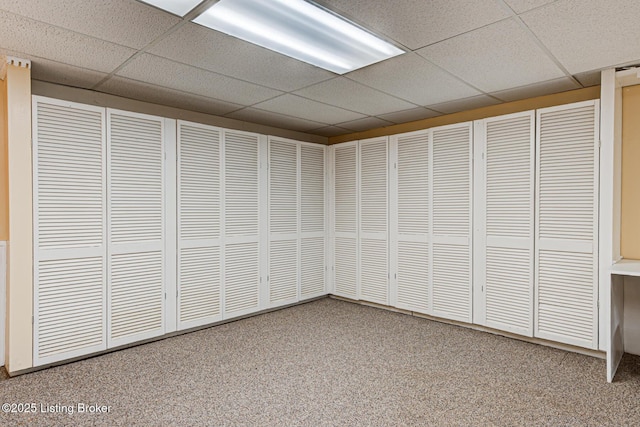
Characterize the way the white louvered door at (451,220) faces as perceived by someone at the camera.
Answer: facing the viewer and to the left of the viewer

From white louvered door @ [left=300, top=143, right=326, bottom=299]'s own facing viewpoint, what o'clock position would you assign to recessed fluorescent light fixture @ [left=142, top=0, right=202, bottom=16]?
The recessed fluorescent light fixture is roughly at 2 o'clock from the white louvered door.

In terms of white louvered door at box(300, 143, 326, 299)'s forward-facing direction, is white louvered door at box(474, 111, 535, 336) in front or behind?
in front

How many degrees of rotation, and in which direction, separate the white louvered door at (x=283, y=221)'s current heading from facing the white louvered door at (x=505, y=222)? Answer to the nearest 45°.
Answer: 0° — it already faces it

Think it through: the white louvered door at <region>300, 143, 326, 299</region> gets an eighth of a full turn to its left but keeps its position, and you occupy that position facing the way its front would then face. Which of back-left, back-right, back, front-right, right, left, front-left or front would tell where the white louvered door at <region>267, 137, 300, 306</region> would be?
back-right

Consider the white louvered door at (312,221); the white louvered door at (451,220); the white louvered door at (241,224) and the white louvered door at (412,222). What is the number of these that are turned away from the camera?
0

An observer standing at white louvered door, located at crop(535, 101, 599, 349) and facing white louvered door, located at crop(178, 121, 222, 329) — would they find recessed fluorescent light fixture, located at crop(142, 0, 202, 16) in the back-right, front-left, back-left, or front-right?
front-left

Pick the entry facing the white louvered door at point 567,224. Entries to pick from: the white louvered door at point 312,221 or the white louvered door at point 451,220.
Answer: the white louvered door at point 312,221

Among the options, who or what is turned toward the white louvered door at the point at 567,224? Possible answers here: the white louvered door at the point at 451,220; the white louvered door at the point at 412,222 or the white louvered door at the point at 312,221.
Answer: the white louvered door at the point at 312,221

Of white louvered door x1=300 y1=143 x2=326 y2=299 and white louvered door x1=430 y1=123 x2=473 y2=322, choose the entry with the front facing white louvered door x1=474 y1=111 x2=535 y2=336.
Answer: white louvered door x1=300 y1=143 x2=326 y2=299

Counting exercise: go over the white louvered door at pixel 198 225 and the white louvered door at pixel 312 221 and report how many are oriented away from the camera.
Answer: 0

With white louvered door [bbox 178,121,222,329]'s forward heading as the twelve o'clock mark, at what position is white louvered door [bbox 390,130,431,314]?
white louvered door [bbox 390,130,431,314] is roughly at 11 o'clock from white louvered door [bbox 178,121,222,329].

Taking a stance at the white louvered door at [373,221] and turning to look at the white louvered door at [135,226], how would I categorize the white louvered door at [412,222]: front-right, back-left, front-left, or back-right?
back-left

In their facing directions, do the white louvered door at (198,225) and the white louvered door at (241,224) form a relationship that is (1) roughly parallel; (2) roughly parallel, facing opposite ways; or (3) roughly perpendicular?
roughly parallel

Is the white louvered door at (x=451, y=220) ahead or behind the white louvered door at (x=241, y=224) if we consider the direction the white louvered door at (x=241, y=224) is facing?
ahead

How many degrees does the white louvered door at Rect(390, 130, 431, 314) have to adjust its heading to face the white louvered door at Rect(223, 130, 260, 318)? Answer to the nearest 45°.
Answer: approximately 45° to its right

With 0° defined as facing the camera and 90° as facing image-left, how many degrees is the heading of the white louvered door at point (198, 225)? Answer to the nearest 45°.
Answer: approximately 315°

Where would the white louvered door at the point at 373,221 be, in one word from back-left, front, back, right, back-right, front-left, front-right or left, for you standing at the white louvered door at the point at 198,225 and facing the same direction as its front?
front-left

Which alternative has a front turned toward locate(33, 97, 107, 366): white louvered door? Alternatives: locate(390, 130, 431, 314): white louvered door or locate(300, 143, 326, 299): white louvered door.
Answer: locate(390, 130, 431, 314): white louvered door
